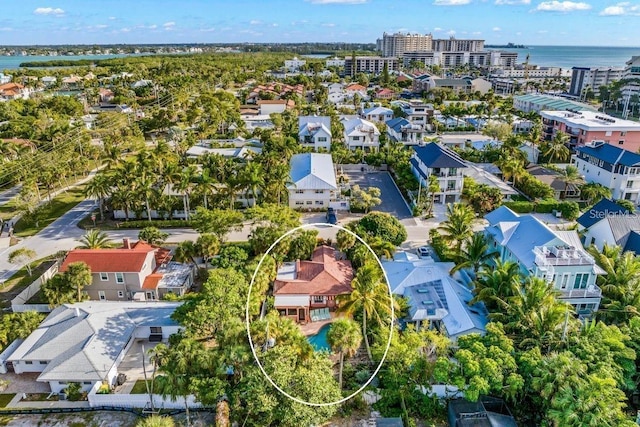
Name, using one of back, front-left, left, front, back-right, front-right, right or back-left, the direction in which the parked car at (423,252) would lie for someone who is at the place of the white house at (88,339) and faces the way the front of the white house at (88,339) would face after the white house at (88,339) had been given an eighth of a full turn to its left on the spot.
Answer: front-left

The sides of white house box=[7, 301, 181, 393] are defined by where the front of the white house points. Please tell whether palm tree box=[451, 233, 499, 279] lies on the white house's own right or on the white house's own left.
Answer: on the white house's own left

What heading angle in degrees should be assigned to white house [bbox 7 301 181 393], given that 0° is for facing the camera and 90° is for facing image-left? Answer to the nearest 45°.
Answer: approximately 0°

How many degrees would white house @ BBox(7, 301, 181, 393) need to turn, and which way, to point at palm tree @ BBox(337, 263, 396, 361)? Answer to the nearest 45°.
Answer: approximately 45° to its left

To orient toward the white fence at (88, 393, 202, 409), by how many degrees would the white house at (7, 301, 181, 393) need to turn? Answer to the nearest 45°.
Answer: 0° — it already faces it

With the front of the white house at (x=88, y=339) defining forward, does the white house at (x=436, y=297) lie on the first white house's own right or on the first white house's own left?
on the first white house's own left

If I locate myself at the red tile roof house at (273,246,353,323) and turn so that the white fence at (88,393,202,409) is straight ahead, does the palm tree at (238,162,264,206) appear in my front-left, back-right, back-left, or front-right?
back-right

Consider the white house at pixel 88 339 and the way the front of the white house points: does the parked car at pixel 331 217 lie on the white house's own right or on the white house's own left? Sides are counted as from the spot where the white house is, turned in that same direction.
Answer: on the white house's own left

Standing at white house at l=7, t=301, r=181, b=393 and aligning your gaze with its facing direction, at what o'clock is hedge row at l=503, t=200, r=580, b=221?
The hedge row is roughly at 9 o'clock from the white house.
